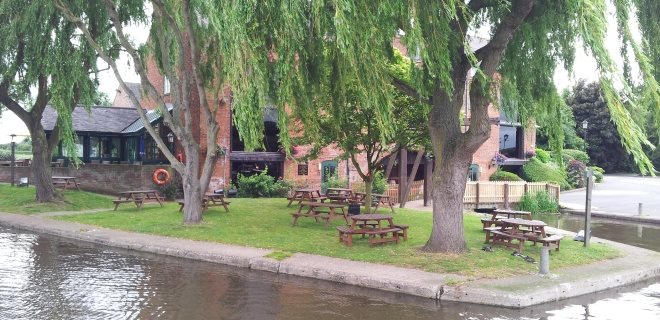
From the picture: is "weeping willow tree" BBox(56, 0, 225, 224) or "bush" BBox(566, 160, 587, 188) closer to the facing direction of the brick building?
the weeping willow tree

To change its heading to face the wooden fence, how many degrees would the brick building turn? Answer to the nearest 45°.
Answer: approximately 90° to its left

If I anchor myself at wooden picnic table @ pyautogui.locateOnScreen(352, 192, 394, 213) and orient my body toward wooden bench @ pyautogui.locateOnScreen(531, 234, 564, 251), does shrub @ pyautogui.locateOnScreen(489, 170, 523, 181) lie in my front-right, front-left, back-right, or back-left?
back-left

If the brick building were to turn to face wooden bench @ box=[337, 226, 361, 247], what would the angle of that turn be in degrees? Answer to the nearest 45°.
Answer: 0° — it already faces it

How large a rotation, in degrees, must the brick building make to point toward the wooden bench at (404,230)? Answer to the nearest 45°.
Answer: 0° — it already faces it

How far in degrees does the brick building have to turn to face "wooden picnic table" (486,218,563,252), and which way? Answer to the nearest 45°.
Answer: approximately 45° to its left

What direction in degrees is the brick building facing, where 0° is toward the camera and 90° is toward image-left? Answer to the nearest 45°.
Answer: approximately 0°

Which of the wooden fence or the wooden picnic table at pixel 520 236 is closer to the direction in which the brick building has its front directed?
the wooden picnic table

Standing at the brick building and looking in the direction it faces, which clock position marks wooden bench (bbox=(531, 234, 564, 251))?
The wooden bench is roughly at 11 o'clock from the brick building.
